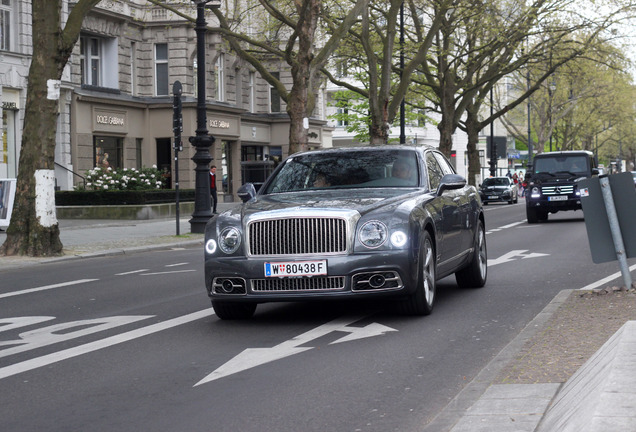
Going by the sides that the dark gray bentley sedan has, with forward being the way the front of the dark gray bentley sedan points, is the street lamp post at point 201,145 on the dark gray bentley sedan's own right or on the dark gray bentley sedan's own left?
on the dark gray bentley sedan's own right

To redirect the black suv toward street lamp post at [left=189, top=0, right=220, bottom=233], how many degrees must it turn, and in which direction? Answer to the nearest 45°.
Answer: approximately 45° to its right

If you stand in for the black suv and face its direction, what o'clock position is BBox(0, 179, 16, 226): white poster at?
The white poster is roughly at 2 o'clock from the black suv.

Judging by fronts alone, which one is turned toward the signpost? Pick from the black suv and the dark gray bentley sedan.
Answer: the black suv

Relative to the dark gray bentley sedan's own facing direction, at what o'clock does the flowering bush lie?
The flowering bush is roughly at 4 o'clock from the dark gray bentley sedan.

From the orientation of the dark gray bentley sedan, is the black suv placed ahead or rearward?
rearward

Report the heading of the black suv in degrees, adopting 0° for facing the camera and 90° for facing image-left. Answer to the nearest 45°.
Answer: approximately 0°

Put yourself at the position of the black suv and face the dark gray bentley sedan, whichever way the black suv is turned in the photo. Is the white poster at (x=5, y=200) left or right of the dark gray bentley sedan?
right

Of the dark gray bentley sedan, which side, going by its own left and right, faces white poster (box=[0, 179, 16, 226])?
right
